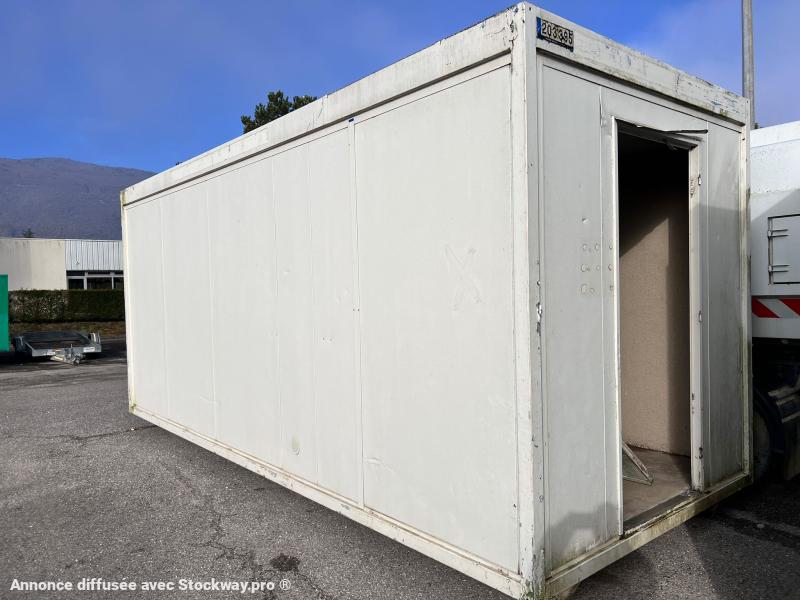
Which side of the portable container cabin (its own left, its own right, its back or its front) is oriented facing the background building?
back

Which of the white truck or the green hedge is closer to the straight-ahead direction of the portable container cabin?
the white truck

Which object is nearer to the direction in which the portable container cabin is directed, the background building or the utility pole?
the utility pole

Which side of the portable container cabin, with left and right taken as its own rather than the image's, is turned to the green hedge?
back

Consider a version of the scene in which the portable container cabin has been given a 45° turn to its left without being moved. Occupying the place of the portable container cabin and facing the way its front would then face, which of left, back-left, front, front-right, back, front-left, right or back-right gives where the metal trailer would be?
back-left

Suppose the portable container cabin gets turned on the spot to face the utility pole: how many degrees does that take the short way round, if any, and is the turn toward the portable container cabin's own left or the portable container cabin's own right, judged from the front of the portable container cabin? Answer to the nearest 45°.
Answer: approximately 90° to the portable container cabin's own left

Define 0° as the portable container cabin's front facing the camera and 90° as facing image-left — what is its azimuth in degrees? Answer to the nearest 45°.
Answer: approximately 315°
